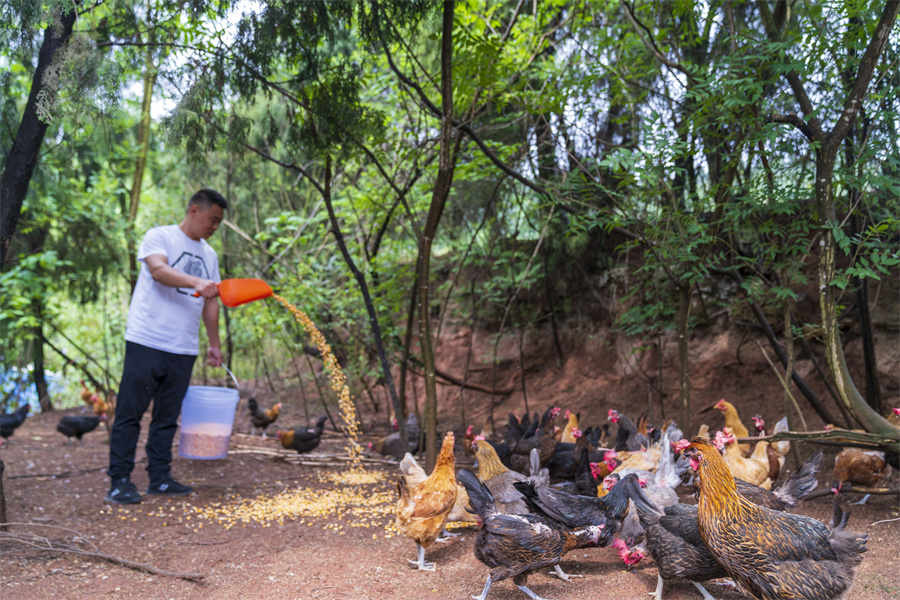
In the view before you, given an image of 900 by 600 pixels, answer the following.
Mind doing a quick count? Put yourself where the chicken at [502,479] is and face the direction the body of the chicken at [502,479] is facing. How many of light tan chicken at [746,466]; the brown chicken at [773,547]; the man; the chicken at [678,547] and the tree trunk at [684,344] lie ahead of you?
1

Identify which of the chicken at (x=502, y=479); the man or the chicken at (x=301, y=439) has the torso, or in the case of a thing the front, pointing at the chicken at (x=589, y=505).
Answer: the man

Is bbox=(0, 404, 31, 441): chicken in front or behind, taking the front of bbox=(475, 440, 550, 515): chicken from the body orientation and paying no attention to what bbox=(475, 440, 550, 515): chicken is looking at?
in front

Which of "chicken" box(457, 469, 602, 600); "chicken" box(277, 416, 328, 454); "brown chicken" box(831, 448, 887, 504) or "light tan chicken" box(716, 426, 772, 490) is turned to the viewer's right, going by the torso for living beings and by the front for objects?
"chicken" box(457, 469, 602, 600)

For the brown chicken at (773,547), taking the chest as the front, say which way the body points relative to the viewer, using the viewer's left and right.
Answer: facing to the left of the viewer

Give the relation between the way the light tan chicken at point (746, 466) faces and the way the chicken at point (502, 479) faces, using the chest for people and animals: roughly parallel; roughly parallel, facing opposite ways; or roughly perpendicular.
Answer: roughly parallel

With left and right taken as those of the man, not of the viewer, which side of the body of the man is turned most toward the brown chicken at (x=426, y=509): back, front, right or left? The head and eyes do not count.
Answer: front

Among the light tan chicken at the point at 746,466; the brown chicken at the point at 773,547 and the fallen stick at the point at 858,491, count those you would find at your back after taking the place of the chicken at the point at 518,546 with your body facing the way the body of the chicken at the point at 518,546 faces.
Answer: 0

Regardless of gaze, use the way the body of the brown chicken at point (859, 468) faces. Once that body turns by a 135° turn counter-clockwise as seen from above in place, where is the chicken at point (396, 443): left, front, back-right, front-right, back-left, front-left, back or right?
back-right

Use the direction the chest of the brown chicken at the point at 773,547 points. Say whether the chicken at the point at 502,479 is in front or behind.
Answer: in front

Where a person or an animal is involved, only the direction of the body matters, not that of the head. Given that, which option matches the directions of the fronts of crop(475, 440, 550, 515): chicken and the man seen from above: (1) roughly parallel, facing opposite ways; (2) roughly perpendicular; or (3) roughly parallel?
roughly parallel, facing opposite ways

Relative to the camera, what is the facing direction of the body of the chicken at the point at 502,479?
to the viewer's left

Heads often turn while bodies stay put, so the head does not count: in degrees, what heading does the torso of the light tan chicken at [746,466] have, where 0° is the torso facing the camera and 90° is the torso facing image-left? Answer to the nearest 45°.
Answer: approximately 90°

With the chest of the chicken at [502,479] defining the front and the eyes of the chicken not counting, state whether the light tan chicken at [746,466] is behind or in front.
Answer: behind

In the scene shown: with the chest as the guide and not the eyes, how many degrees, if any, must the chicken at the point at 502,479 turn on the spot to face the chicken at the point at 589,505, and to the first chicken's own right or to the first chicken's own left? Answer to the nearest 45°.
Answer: approximately 135° to the first chicken's own left

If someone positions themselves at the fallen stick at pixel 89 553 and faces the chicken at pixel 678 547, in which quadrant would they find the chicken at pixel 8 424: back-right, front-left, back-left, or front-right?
back-left
